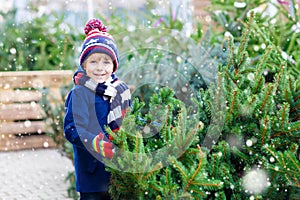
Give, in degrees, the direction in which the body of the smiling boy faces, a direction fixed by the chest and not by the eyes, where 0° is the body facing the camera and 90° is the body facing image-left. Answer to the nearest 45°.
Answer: approximately 315°

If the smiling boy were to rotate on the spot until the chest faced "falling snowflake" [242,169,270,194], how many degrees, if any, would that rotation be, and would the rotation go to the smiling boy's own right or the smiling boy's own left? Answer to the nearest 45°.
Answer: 0° — they already face it
